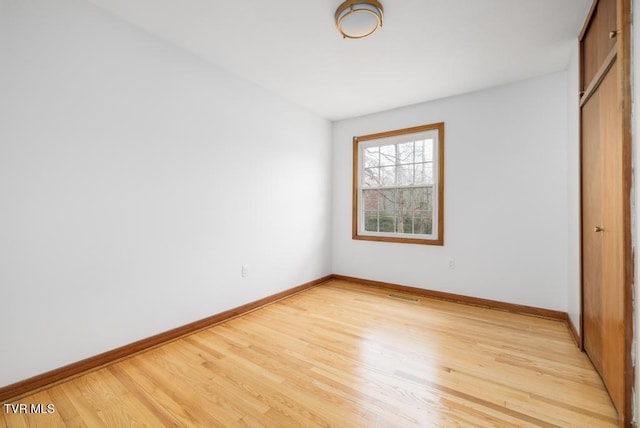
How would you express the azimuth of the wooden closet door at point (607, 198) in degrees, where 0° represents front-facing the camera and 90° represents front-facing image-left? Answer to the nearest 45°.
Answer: approximately 90°
